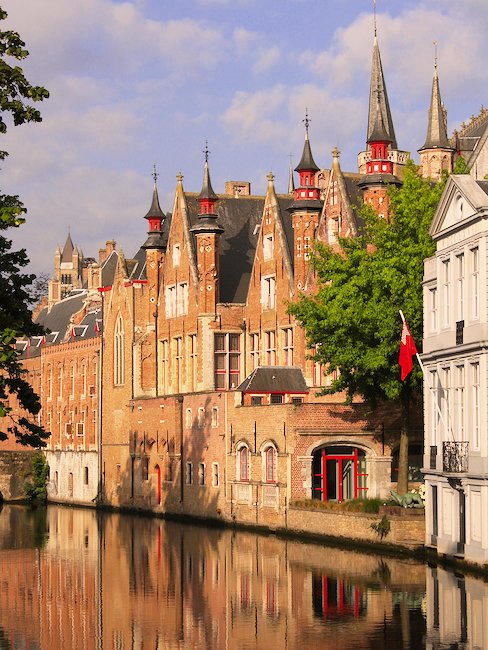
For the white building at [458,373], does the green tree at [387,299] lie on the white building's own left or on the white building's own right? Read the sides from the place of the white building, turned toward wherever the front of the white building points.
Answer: on the white building's own right

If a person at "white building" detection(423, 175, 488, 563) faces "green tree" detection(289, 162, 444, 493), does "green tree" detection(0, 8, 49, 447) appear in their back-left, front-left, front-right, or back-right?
back-left

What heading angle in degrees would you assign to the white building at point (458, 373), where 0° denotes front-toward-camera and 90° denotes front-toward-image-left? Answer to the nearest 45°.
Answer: approximately 45°

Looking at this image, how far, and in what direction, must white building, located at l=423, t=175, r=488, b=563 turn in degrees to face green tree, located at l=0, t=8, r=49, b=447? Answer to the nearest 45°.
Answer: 0° — it already faces it

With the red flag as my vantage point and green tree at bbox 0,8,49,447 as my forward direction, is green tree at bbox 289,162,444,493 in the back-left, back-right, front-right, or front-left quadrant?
back-right
